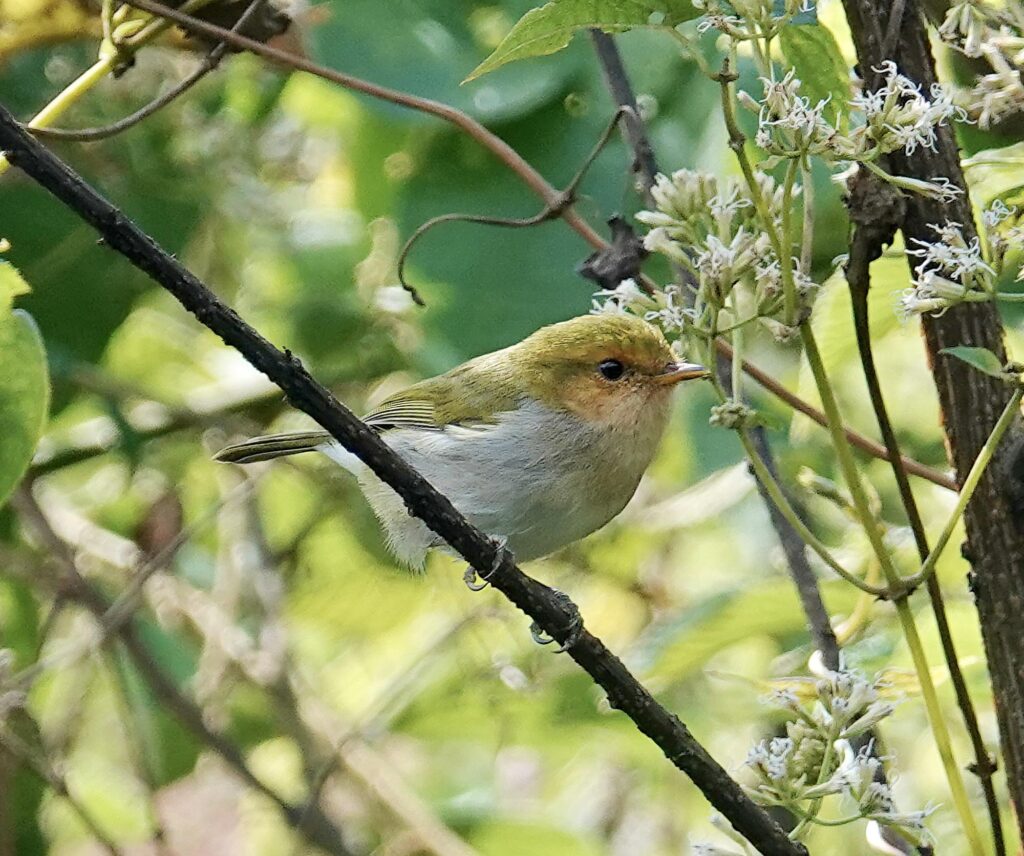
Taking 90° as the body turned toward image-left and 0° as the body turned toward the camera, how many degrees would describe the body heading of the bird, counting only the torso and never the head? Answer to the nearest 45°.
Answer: approximately 270°

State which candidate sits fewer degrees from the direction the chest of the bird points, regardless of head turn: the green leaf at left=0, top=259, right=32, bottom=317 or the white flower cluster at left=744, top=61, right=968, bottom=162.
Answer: the white flower cluster
